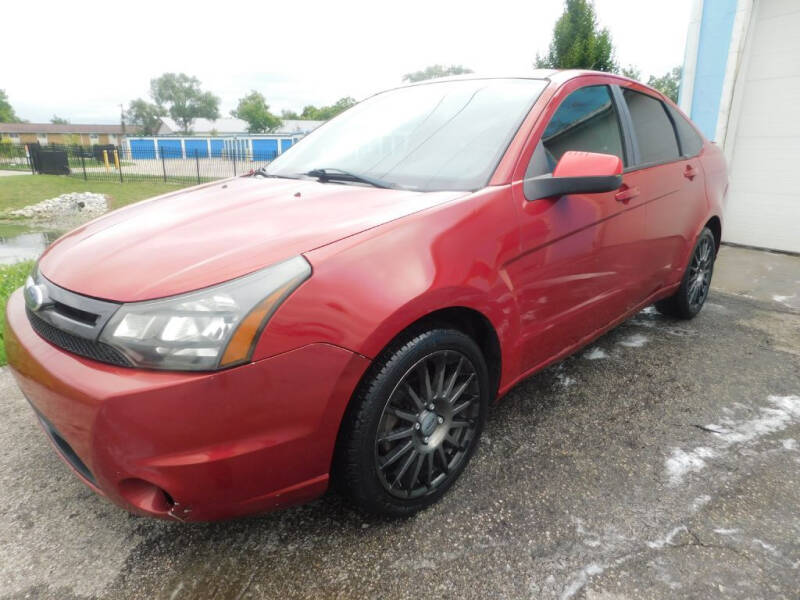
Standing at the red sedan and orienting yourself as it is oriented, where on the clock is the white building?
The white building is roughly at 6 o'clock from the red sedan.

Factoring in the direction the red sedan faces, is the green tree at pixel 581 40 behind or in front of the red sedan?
behind

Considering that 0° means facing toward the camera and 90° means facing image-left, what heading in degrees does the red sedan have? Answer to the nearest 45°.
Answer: approximately 45°

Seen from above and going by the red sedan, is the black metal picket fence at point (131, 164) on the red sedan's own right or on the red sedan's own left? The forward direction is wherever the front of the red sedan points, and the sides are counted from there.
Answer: on the red sedan's own right
